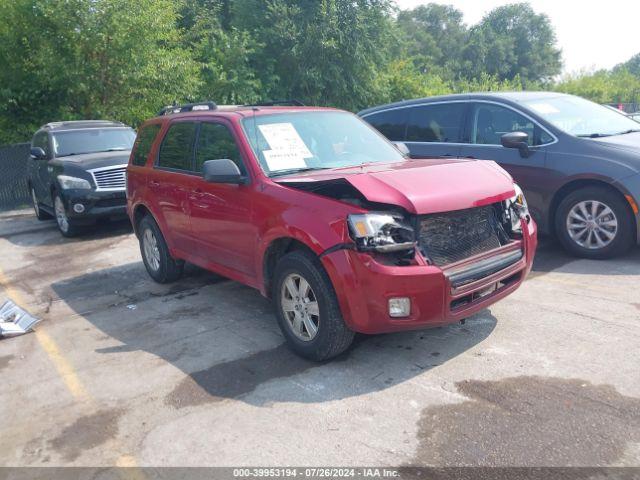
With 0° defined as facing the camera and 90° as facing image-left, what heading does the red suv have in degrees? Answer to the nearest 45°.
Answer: approximately 315°

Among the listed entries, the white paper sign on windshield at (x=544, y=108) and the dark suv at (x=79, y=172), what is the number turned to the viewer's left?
0

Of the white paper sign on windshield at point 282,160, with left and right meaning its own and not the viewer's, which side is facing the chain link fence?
back

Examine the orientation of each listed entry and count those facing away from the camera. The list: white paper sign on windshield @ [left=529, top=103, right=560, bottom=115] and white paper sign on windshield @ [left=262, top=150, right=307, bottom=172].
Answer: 0

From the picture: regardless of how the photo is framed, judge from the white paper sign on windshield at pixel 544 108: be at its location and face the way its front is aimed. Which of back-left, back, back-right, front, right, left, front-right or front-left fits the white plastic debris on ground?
right

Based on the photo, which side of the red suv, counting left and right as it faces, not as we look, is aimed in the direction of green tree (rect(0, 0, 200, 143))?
back

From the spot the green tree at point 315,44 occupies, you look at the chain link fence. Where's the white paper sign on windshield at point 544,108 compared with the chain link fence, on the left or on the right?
left

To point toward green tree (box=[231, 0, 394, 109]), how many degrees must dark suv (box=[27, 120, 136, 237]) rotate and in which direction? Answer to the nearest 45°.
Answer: approximately 90° to its left

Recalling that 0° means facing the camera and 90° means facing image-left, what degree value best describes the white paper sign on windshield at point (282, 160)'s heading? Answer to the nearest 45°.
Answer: approximately 315°
